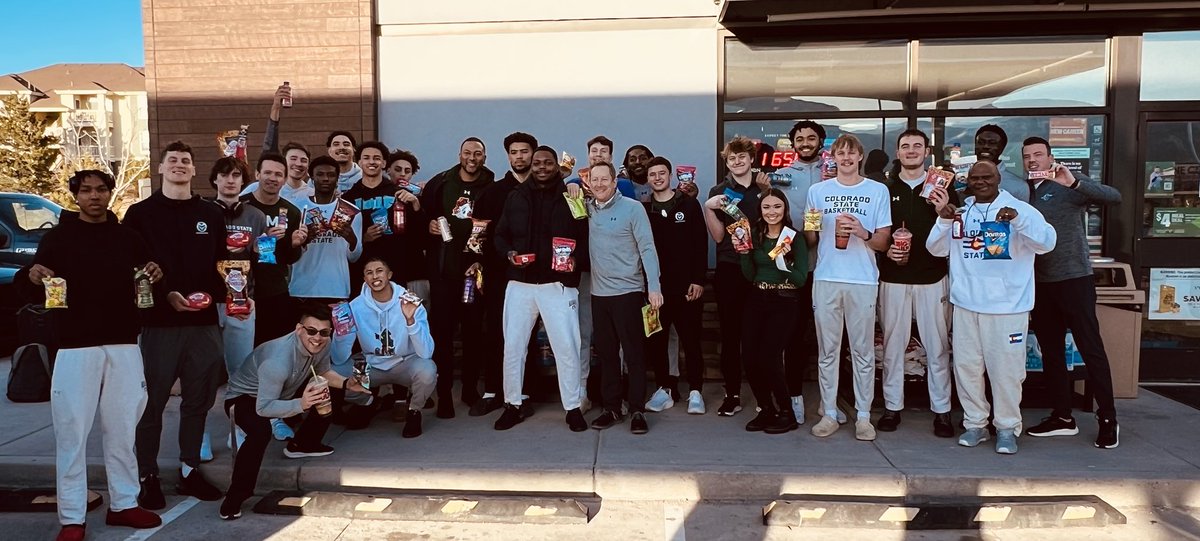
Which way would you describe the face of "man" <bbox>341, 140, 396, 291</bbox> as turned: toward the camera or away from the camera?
toward the camera

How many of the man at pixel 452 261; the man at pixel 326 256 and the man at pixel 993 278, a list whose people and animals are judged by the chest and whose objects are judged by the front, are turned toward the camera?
3

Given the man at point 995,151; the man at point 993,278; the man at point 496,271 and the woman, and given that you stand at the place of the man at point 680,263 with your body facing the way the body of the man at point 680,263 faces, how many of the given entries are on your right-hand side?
1

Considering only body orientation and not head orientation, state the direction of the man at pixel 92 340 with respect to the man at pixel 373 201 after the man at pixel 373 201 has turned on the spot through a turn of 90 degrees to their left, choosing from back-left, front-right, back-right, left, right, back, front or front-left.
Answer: back-right

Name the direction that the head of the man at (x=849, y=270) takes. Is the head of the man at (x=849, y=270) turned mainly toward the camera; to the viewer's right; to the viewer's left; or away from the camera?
toward the camera

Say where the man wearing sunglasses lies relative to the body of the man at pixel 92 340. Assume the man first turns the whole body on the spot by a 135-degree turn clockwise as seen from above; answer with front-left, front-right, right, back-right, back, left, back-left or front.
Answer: back-right

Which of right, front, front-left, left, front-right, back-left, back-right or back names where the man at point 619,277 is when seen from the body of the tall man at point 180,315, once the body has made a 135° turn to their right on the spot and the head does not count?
back-right

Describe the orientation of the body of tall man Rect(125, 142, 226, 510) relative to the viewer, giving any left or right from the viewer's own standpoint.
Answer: facing the viewer

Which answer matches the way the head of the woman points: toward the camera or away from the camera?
toward the camera

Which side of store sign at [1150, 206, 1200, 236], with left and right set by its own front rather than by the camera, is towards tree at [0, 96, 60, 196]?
right

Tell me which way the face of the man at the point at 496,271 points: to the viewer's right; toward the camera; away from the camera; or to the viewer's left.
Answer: toward the camera

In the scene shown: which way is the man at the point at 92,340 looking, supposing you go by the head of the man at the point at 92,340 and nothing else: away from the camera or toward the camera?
toward the camera

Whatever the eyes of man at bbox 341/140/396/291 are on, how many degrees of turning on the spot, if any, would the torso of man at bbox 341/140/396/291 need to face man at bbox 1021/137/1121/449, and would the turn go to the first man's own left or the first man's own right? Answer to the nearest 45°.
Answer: approximately 45° to the first man's own left

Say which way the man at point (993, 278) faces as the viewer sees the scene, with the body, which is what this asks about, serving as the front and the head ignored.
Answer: toward the camera

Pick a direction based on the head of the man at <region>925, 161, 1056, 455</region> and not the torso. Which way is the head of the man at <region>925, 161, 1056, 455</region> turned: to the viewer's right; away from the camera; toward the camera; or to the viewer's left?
toward the camera

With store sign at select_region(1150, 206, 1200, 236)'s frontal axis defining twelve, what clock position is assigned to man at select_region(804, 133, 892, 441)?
The man is roughly at 1 o'clock from the store sign.

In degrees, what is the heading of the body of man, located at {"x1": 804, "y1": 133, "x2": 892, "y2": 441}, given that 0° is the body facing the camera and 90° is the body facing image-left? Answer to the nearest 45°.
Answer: approximately 0°

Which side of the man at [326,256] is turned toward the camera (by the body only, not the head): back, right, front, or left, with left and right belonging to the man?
front
